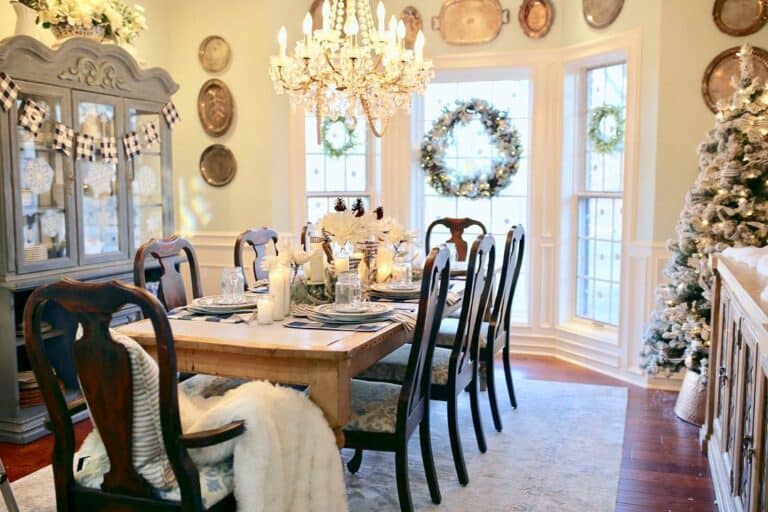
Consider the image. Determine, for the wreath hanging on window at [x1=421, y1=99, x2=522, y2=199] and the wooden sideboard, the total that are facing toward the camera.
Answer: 1

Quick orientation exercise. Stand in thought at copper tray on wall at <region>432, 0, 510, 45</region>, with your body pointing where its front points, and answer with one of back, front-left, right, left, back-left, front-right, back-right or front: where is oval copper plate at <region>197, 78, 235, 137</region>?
right

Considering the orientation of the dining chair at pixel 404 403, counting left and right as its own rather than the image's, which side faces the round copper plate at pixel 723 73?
right

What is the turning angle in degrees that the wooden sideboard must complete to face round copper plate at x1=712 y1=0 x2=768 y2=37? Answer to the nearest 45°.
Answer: approximately 90° to its right

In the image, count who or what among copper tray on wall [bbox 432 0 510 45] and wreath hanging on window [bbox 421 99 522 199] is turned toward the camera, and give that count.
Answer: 2

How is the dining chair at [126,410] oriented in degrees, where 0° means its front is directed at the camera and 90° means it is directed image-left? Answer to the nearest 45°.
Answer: approximately 225°

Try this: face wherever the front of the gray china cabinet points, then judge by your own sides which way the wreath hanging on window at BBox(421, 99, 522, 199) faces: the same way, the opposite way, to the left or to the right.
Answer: to the right

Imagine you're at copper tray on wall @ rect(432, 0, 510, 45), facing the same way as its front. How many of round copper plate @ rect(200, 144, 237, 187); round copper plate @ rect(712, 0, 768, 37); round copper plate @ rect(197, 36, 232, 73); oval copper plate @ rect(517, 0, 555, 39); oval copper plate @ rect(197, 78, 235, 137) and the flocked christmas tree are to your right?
3

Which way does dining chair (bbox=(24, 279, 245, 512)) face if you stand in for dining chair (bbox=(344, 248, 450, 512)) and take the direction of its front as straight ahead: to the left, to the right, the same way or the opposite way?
to the right

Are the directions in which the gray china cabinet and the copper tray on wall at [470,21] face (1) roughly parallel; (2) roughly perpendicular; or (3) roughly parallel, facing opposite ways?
roughly perpendicular

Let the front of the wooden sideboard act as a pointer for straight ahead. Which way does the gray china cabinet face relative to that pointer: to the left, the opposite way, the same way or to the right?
the opposite way

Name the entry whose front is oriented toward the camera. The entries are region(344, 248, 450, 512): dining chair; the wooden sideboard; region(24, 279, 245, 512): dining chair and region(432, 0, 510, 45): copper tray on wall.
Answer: the copper tray on wall
